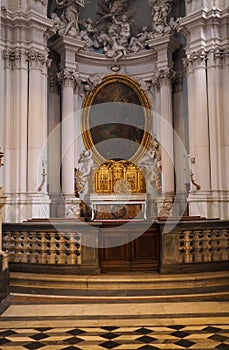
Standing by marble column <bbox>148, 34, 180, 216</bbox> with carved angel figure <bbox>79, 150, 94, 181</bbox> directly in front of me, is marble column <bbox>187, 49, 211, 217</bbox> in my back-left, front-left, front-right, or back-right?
back-left

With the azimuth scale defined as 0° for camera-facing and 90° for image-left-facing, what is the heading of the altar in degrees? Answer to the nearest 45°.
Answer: approximately 0°

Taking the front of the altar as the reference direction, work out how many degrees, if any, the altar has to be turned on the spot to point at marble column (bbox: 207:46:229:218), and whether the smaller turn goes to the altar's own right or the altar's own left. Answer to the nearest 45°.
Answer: approximately 45° to the altar's own left

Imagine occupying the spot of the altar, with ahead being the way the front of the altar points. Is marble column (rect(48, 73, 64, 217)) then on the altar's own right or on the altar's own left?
on the altar's own right

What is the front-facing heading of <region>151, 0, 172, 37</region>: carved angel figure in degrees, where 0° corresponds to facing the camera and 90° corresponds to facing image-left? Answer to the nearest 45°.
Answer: approximately 45°

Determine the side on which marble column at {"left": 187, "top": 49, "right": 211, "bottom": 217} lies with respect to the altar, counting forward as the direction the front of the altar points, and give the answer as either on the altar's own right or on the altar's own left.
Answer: on the altar's own left
